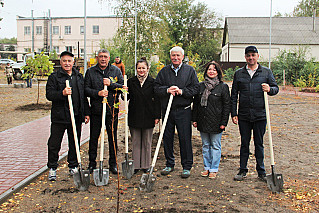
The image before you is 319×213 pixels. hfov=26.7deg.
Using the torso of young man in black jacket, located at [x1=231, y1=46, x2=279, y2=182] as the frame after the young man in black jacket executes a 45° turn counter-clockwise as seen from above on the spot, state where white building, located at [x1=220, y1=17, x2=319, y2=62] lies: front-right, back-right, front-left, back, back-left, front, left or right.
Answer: back-left

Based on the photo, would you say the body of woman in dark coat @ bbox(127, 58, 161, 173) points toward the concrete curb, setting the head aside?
no

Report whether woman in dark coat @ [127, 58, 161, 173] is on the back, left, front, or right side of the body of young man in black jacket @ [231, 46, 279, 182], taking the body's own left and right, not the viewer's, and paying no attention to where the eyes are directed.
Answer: right

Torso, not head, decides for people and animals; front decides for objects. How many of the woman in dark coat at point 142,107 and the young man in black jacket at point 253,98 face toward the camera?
2

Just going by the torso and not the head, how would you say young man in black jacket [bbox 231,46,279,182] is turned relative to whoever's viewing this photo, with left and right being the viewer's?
facing the viewer

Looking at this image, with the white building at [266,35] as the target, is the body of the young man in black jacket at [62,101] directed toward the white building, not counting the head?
no

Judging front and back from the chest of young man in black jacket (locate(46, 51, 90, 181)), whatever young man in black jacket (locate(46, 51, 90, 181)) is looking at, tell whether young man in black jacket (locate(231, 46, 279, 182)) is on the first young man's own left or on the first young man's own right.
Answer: on the first young man's own left

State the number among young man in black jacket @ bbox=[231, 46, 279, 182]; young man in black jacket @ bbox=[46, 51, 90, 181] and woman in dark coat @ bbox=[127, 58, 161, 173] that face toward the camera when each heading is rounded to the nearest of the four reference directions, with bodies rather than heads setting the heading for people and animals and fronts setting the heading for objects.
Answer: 3

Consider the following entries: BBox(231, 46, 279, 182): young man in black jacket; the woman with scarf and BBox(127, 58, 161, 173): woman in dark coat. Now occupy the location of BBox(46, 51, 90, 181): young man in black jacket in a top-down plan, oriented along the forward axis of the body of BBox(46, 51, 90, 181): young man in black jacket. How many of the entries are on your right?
0

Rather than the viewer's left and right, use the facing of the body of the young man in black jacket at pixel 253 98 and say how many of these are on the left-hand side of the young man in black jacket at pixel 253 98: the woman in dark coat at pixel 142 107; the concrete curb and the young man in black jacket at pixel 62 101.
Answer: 0

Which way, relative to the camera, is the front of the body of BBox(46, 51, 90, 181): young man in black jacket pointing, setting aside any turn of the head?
toward the camera

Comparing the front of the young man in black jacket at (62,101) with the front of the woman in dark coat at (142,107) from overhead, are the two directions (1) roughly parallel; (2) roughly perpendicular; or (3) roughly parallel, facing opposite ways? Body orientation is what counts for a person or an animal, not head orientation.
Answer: roughly parallel

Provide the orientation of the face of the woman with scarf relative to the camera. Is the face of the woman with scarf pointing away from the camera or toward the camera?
toward the camera

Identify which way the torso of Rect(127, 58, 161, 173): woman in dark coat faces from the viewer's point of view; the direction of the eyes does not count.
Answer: toward the camera

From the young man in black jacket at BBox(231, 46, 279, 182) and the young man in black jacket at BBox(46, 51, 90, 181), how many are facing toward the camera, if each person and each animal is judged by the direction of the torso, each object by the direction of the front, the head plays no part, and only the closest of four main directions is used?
2

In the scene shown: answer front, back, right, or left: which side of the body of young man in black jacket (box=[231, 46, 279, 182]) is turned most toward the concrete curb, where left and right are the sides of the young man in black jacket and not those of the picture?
right

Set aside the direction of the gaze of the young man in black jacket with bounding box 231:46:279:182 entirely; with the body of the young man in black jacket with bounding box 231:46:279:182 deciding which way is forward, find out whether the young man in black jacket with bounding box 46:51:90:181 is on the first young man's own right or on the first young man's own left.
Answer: on the first young man's own right
